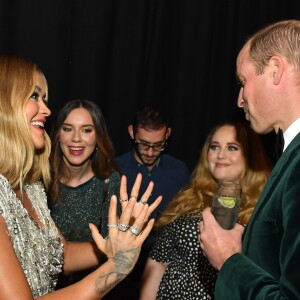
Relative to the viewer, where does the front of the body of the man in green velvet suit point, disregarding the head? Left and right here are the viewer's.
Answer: facing to the left of the viewer

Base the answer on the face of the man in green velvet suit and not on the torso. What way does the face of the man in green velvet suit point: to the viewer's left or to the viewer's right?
to the viewer's left

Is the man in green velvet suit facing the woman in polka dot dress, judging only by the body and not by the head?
no
